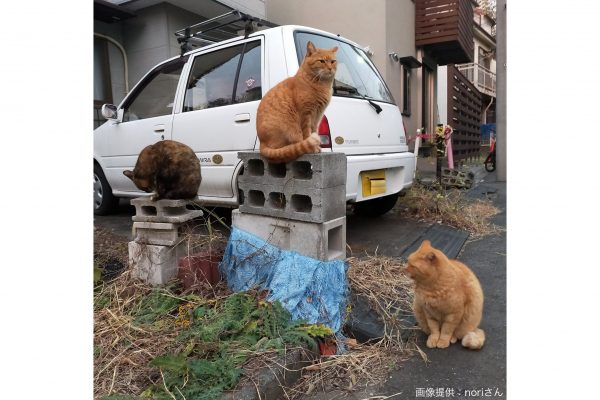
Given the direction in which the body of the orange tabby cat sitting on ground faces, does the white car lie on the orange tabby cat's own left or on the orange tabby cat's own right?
on the orange tabby cat's own right

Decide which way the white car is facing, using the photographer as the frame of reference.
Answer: facing away from the viewer and to the left of the viewer

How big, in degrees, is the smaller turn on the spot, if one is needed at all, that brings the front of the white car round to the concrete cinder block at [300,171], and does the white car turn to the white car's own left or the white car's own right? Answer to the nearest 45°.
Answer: approximately 135° to the white car's own left

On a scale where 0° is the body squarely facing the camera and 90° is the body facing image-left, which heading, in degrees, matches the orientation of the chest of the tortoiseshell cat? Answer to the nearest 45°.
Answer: approximately 90°

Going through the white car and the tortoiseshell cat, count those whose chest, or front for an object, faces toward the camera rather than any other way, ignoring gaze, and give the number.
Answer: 0

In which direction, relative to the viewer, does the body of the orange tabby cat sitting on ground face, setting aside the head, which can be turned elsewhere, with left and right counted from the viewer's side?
facing the viewer and to the left of the viewer

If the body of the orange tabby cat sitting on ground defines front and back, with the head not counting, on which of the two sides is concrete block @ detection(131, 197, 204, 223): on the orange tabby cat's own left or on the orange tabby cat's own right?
on the orange tabby cat's own right

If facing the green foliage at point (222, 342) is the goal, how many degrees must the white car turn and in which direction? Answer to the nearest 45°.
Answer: approximately 135° to its left

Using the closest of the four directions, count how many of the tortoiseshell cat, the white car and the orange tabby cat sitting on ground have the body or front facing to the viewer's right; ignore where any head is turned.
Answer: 0
